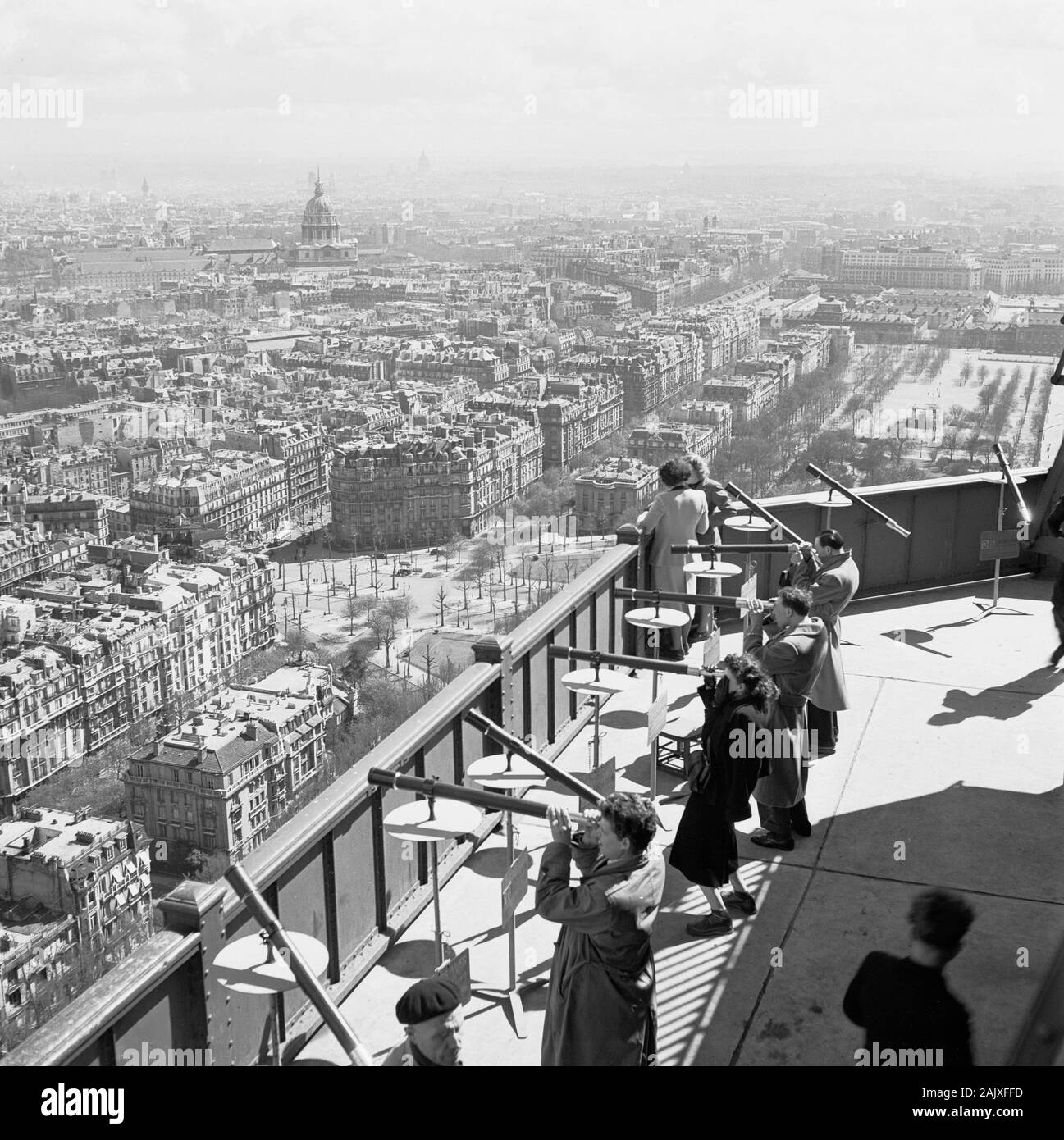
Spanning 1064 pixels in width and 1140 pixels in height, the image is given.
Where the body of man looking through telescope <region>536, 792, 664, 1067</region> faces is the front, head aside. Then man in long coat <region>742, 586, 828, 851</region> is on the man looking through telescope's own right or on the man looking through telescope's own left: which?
on the man looking through telescope's own right

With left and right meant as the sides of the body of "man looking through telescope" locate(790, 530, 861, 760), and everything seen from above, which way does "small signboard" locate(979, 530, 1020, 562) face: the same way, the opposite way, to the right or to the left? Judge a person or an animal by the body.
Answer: to the left

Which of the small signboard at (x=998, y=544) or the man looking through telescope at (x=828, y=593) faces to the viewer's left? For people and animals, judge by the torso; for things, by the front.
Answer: the man looking through telescope

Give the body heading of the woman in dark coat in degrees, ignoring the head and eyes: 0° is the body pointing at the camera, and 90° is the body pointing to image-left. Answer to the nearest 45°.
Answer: approximately 90°

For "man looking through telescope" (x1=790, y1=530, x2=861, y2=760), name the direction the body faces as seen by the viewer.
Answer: to the viewer's left

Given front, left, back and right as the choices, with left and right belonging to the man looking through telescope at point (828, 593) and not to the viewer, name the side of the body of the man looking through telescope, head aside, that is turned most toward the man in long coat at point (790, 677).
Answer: left

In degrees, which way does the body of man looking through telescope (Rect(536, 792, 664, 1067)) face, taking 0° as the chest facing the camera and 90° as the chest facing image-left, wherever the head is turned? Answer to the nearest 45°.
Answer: approximately 90°
